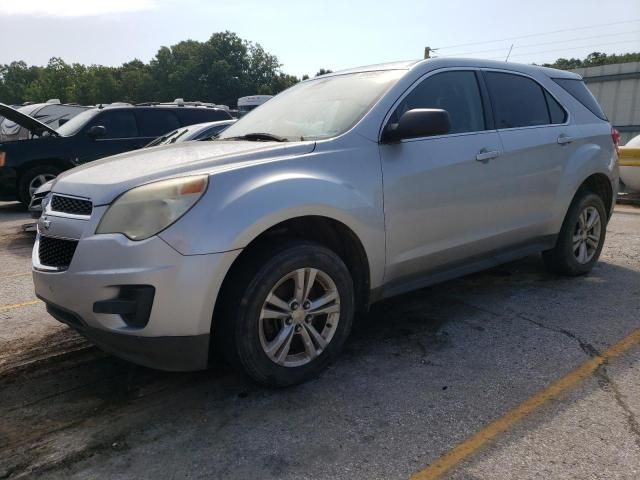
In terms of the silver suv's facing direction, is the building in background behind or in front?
behind

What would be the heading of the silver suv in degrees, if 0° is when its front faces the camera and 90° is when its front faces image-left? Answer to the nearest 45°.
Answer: approximately 45°

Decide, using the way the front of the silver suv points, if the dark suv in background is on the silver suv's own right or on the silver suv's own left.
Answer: on the silver suv's own right
